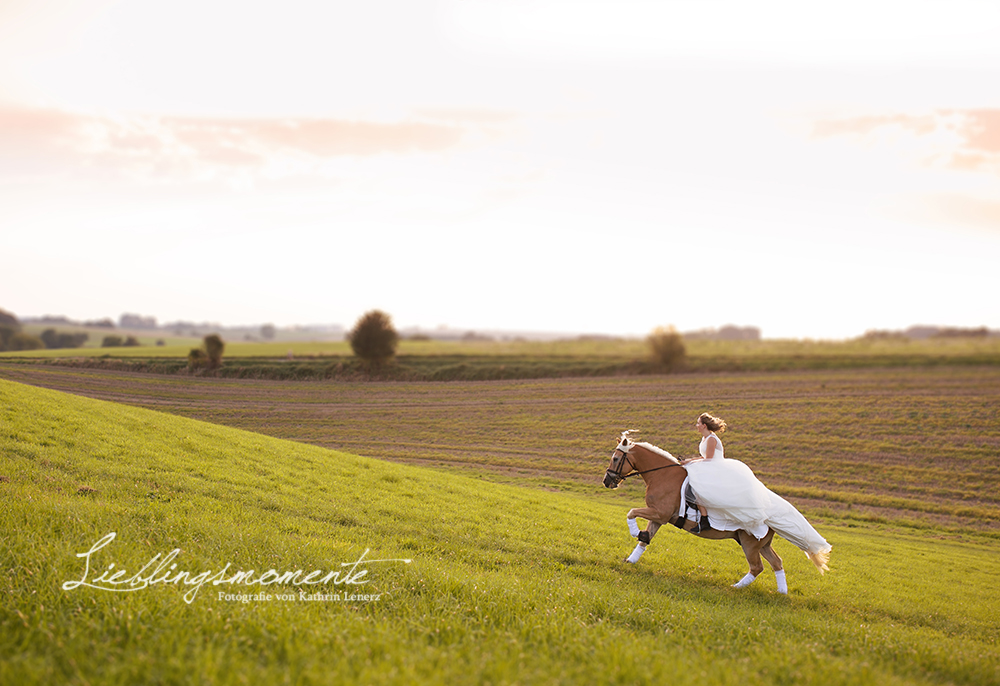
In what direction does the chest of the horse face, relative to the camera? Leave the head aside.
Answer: to the viewer's left

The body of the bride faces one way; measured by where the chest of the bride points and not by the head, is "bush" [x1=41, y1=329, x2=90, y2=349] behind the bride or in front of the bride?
in front

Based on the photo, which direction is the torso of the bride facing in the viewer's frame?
to the viewer's left

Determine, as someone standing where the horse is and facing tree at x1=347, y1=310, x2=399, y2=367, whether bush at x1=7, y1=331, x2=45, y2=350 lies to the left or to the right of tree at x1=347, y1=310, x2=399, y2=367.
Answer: left

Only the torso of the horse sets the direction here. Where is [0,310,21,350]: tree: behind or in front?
in front

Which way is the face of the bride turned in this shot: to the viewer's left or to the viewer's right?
to the viewer's left
